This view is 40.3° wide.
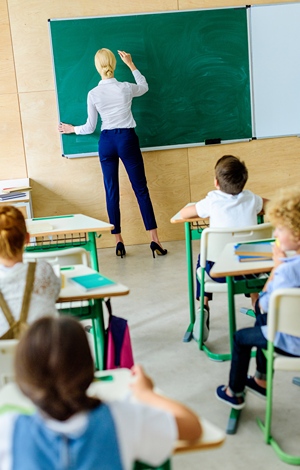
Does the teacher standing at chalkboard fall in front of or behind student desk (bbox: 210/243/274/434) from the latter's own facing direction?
behind

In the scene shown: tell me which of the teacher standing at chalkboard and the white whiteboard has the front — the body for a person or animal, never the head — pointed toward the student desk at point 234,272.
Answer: the white whiteboard

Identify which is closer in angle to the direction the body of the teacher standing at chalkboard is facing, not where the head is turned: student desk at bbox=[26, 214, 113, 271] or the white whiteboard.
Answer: the white whiteboard

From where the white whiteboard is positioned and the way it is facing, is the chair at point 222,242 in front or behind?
in front

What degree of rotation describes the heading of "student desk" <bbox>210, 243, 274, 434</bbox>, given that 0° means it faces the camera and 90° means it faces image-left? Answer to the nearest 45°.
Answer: approximately 0°

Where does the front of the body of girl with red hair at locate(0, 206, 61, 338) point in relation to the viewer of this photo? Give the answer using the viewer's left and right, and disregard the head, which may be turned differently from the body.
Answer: facing away from the viewer

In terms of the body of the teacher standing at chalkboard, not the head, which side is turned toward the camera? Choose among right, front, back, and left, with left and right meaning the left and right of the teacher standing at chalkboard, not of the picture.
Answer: back

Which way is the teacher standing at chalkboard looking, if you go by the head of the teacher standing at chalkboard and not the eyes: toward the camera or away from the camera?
away from the camera

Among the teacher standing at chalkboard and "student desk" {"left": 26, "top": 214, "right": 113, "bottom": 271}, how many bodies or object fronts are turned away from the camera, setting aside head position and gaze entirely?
1

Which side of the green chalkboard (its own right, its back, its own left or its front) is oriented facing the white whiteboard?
left

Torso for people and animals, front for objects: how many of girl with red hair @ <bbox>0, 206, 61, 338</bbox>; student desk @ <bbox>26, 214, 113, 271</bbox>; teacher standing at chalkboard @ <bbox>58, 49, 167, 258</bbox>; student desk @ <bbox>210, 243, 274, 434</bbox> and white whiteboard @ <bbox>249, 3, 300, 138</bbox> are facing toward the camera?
3

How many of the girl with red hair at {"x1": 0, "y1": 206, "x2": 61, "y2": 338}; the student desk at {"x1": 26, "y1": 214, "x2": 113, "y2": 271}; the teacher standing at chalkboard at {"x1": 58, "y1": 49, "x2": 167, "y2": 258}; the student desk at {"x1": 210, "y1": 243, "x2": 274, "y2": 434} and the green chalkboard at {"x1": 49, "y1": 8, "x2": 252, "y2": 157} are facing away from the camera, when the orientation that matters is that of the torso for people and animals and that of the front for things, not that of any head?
2

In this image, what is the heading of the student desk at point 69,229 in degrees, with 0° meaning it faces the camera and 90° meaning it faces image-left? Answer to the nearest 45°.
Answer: approximately 0°
